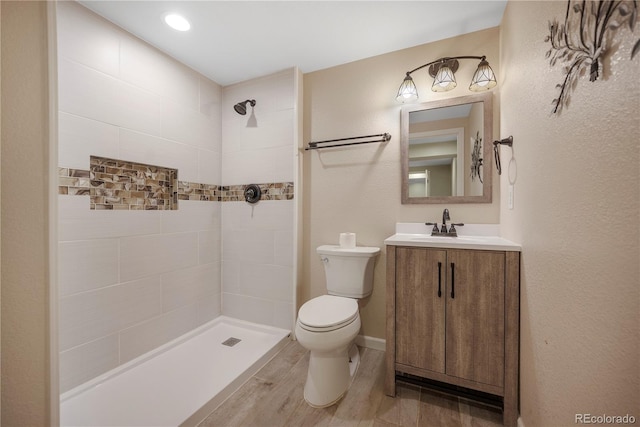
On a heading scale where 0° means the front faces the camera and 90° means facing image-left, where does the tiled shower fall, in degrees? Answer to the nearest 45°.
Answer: approximately 315°

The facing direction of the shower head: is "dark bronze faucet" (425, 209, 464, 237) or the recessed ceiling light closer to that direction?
the recessed ceiling light

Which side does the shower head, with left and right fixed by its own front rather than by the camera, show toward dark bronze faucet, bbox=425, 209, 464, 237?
left

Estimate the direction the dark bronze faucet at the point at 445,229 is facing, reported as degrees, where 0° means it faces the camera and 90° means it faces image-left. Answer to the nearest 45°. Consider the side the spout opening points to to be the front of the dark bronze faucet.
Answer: approximately 0°

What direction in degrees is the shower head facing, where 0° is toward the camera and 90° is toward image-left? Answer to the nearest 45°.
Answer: approximately 45°

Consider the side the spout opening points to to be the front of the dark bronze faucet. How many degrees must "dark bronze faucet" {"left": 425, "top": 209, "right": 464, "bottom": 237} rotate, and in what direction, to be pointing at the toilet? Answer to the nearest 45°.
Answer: approximately 45° to its right

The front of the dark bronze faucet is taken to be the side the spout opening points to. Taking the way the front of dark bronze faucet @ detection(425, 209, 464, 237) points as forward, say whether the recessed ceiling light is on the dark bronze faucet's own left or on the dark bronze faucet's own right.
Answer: on the dark bronze faucet's own right
